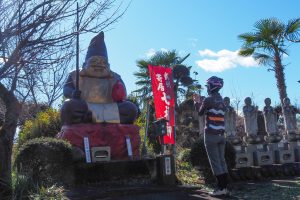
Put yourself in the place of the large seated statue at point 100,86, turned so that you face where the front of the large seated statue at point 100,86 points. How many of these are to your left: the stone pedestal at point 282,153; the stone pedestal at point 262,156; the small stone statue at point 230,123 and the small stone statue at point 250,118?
4

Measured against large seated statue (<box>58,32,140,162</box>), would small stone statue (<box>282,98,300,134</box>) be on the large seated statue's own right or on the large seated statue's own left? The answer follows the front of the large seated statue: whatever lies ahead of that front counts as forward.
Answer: on the large seated statue's own left

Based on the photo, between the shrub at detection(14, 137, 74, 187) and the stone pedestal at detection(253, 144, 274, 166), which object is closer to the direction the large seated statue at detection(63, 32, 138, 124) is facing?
the shrub

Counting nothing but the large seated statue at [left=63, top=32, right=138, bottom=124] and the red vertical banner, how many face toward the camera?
2

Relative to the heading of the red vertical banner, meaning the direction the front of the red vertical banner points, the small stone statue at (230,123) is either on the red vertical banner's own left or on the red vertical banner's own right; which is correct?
on the red vertical banner's own left

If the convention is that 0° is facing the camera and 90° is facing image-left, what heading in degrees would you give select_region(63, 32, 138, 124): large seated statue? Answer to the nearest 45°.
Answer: approximately 0°

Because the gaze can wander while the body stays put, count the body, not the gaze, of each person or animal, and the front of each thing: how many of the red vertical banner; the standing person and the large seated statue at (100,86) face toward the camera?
2

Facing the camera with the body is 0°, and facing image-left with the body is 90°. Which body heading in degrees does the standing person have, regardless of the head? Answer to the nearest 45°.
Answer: approximately 135°

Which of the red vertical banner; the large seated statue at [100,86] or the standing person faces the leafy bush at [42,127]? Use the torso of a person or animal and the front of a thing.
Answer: the standing person
